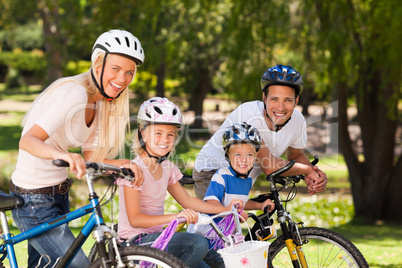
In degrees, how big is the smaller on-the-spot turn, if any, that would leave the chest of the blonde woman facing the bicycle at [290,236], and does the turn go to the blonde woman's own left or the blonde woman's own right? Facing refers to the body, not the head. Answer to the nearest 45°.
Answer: approximately 45° to the blonde woman's own left

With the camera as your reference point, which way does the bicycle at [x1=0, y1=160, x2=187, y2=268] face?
facing to the right of the viewer

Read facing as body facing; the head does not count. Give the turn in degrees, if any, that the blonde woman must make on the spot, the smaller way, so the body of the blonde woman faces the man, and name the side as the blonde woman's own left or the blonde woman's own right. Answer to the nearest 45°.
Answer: approximately 45° to the blonde woman's own left

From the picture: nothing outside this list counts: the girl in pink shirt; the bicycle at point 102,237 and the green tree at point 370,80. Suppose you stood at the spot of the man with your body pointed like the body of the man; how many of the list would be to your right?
2

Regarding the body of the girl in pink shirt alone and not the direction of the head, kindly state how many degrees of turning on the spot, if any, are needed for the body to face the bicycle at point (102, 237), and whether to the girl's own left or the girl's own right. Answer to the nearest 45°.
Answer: approximately 90° to the girl's own right

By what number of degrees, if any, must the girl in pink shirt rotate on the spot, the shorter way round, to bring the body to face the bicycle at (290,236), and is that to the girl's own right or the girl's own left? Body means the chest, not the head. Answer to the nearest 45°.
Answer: approximately 45° to the girl's own left

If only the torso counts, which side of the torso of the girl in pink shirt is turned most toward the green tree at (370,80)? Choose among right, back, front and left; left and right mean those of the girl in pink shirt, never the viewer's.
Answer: left

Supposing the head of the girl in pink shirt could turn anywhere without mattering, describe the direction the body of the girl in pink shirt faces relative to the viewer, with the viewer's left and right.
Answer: facing the viewer and to the right of the viewer
